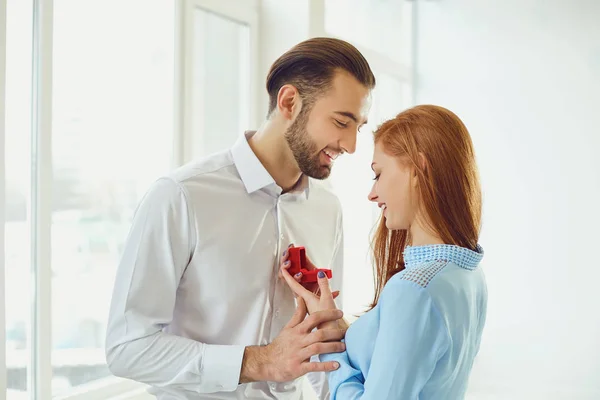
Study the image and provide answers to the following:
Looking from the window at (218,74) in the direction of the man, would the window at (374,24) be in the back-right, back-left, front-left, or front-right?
back-left

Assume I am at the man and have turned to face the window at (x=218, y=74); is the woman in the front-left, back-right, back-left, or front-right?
back-right

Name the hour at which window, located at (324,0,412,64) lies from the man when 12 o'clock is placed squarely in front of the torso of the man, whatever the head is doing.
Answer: The window is roughly at 8 o'clock from the man.

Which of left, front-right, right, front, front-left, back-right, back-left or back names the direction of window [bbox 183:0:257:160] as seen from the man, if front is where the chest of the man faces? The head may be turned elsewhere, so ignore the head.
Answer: back-left

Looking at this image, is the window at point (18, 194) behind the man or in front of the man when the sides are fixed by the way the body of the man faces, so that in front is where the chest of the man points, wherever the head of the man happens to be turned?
behind

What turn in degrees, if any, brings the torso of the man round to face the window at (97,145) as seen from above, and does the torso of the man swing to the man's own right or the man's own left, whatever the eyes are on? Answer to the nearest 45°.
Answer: approximately 180°

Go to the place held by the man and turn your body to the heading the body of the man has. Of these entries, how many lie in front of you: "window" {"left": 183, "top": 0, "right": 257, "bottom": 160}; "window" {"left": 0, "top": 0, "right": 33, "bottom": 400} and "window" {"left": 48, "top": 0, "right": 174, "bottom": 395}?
0

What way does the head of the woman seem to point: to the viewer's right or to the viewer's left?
to the viewer's left
